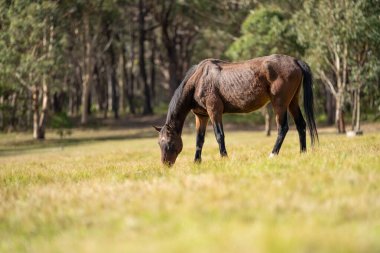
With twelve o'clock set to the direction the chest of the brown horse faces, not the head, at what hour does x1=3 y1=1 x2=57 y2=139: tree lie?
The tree is roughly at 2 o'clock from the brown horse.

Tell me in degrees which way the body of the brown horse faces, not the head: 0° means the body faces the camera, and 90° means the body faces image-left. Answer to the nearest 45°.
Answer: approximately 90°

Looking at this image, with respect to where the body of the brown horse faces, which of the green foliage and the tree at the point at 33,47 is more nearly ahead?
the tree

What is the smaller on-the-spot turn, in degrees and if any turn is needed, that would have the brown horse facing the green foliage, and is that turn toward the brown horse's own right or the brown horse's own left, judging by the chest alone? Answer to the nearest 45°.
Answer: approximately 90° to the brown horse's own right

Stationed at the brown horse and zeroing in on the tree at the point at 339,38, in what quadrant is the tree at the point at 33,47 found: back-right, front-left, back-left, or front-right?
front-left

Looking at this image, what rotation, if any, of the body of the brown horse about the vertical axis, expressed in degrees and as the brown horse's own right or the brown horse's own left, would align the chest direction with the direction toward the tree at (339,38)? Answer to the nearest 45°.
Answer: approximately 90° to the brown horse's own right

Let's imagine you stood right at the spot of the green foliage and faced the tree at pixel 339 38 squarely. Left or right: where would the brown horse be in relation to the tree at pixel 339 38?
right
